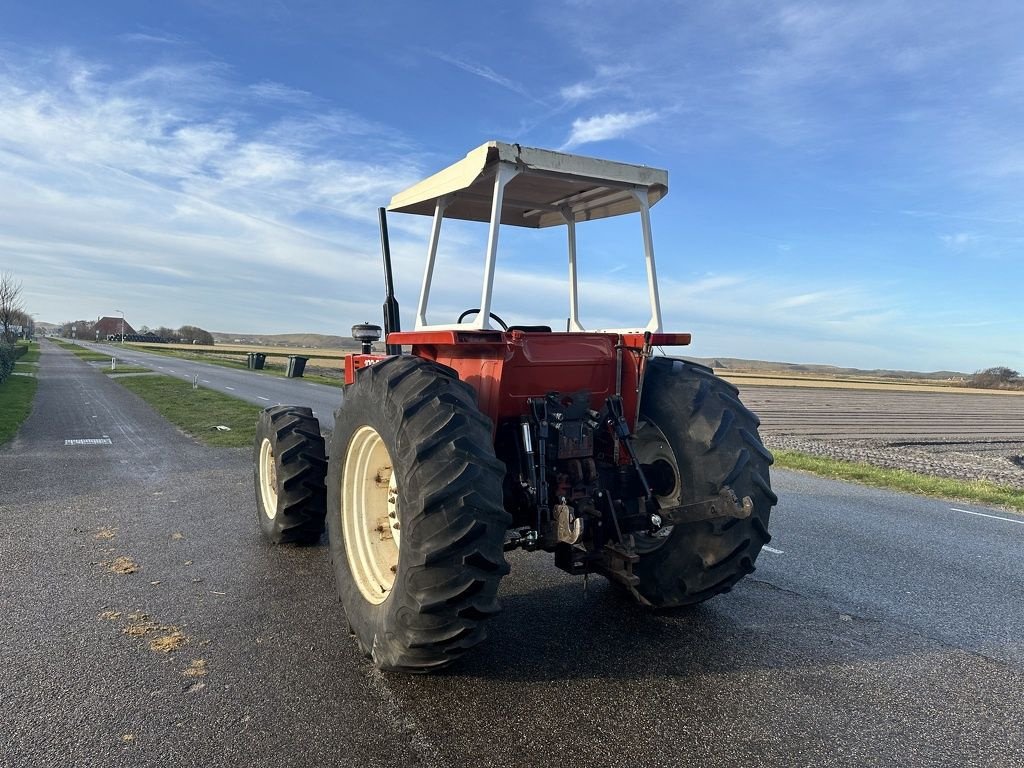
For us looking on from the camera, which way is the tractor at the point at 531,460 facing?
facing away from the viewer and to the left of the viewer

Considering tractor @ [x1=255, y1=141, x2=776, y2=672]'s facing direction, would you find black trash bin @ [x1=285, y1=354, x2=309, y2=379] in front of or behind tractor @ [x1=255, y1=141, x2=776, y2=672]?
in front
